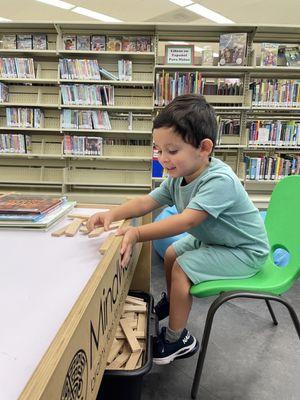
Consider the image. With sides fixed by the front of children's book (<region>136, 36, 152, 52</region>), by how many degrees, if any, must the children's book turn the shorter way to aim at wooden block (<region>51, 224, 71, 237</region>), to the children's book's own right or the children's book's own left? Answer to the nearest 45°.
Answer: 0° — it already faces it

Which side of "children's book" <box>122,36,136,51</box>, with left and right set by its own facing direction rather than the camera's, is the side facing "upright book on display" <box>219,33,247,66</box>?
left

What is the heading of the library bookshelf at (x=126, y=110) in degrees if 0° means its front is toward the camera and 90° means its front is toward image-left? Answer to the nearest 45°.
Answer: approximately 0°

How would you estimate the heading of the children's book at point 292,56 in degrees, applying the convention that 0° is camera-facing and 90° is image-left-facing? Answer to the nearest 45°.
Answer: approximately 0°

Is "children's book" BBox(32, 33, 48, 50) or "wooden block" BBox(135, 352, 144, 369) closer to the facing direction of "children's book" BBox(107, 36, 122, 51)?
the wooden block
